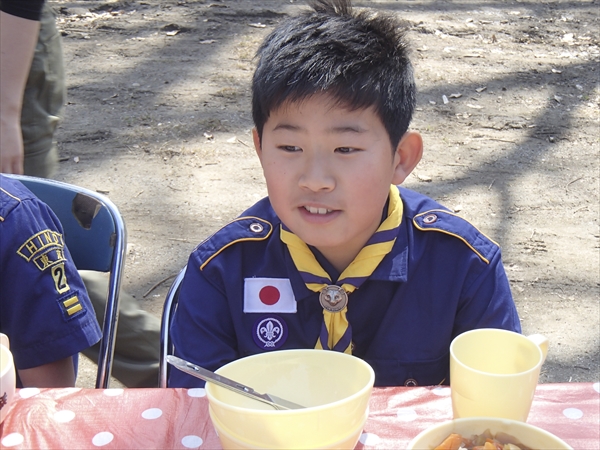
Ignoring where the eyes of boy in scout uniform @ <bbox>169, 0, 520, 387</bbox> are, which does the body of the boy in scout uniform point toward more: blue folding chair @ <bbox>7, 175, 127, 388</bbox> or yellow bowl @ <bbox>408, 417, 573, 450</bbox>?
the yellow bowl

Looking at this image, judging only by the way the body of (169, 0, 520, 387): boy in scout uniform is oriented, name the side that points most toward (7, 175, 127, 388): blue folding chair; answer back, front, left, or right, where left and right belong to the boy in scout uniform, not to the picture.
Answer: right

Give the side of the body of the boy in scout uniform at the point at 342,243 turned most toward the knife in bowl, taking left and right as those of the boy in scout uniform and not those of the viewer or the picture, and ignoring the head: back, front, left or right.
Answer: front

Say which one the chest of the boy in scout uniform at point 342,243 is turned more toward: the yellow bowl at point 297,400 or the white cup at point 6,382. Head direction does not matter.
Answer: the yellow bowl

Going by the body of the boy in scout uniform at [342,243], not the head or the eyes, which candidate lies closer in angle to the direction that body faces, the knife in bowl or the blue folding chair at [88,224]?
the knife in bowl

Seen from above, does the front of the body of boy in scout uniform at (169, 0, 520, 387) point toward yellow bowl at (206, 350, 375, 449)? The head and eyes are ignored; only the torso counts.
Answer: yes

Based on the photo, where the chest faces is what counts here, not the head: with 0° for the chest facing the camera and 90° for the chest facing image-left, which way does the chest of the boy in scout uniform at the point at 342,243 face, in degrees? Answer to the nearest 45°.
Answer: approximately 0°

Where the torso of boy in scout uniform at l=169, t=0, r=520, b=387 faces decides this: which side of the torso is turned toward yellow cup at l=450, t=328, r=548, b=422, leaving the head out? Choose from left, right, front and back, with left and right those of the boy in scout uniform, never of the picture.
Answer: front
